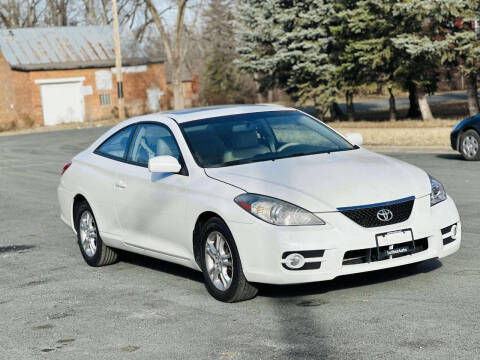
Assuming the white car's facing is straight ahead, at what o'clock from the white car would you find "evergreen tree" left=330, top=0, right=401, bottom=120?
The evergreen tree is roughly at 8 o'clock from the white car.

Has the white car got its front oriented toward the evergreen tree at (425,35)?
no

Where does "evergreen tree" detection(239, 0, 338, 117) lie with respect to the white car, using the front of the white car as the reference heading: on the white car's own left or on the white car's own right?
on the white car's own left

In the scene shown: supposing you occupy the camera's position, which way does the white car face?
facing the viewer and to the right of the viewer

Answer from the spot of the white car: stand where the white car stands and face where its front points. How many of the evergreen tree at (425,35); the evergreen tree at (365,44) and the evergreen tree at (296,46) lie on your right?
0

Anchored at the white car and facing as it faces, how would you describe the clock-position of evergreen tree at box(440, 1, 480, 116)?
The evergreen tree is roughly at 8 o'clock from the white car.

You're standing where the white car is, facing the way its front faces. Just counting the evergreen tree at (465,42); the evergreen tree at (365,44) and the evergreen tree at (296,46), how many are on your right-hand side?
0
